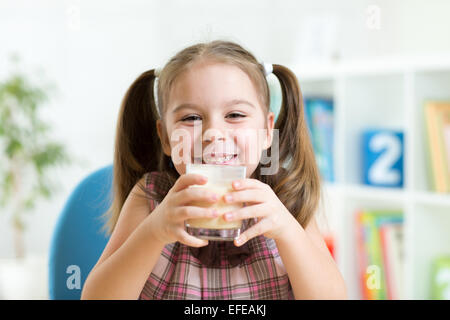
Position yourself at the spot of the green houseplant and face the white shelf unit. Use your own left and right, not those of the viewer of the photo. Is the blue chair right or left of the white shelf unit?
right

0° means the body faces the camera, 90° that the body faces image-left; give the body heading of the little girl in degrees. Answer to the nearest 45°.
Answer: approximately 0°

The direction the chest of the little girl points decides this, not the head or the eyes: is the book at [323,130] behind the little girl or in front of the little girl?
behind

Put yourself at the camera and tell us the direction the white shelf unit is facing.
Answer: facing the viewer and to the left of the viewer

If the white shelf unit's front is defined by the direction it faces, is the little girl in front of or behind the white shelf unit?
in front

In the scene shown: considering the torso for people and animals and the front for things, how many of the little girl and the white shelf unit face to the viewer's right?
0
